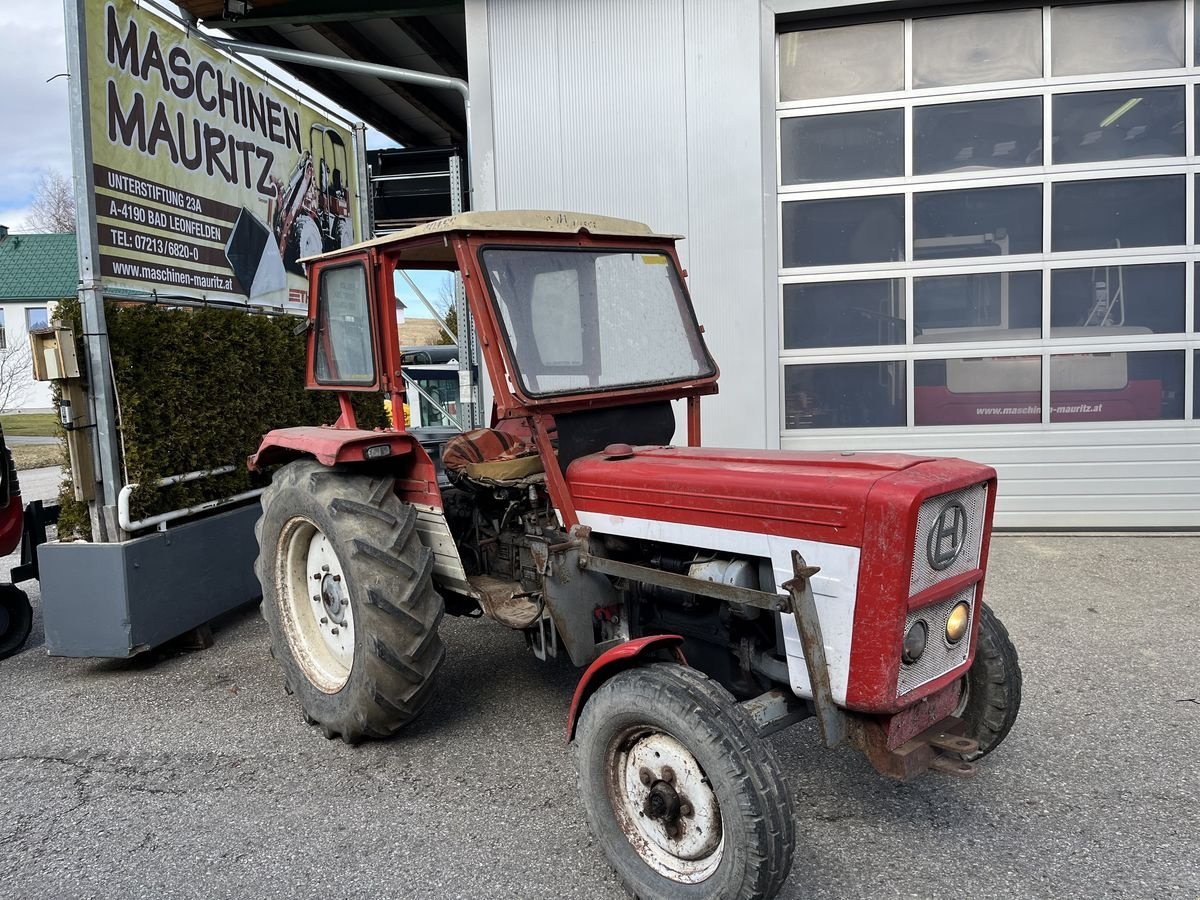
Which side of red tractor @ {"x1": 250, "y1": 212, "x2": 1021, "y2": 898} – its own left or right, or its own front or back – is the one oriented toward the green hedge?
back

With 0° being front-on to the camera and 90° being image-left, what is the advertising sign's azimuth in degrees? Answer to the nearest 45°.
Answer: approximately 315°

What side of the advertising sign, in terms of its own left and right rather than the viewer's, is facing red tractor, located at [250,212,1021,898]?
front

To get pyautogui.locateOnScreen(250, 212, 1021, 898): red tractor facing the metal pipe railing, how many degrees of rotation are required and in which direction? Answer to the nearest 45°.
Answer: approximately 180°

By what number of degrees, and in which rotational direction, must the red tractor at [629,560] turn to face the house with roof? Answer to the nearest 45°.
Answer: approximately 180°

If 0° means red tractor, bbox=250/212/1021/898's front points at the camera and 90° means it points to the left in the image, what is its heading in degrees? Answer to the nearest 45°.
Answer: approximately 315°

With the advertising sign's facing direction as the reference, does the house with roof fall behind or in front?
behind

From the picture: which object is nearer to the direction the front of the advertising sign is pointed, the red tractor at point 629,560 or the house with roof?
the red tractor

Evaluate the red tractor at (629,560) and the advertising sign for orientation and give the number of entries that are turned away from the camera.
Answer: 0
